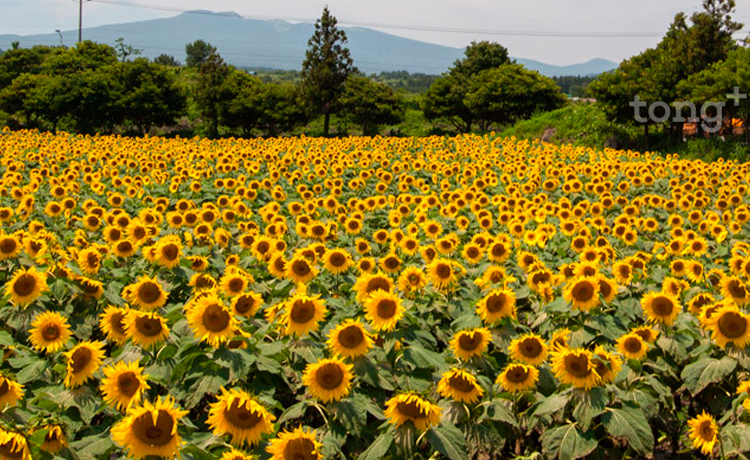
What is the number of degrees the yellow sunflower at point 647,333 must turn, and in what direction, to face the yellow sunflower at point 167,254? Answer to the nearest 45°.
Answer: approximately 90° to its right

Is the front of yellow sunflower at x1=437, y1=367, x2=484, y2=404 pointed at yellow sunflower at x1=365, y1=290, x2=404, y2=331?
no

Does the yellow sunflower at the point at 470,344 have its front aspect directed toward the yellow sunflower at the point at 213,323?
no

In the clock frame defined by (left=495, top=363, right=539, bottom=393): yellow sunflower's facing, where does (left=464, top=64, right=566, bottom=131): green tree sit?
The green tree is roughly at 6 o'clock from the yellow sunflower.

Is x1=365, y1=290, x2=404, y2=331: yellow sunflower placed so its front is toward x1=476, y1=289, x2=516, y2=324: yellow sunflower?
no

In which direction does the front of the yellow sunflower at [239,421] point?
toward the camera

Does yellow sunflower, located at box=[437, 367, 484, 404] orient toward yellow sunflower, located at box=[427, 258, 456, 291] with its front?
no

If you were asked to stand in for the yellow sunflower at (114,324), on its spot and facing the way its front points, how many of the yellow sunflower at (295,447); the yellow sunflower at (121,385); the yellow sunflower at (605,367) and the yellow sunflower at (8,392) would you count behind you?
0

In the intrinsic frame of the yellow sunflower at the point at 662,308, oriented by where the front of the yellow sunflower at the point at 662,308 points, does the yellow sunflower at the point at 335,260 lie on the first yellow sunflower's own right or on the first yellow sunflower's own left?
on the first yellow sunflower's own right

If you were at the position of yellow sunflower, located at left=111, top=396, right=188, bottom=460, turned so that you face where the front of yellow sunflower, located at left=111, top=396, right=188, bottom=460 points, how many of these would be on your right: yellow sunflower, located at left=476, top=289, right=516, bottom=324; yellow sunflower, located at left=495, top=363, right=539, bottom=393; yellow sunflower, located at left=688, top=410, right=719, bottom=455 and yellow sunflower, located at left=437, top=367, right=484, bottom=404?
0

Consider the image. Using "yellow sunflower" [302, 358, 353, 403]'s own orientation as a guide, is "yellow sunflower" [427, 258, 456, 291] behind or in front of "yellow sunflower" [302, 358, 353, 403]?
behind

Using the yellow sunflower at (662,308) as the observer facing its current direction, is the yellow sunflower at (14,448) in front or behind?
in front

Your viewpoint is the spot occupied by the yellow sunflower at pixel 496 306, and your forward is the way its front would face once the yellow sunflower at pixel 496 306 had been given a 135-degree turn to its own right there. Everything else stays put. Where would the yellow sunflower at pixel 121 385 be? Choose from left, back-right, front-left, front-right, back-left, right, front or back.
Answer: left

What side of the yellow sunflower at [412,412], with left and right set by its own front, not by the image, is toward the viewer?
front

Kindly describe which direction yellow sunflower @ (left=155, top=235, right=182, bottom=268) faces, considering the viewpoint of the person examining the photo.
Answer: facing the viewer

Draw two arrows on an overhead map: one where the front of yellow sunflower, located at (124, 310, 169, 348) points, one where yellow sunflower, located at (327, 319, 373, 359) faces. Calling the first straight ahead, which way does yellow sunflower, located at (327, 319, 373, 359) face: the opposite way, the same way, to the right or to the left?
the same way

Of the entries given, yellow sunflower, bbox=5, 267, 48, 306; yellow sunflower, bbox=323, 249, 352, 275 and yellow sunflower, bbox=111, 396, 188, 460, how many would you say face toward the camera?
3

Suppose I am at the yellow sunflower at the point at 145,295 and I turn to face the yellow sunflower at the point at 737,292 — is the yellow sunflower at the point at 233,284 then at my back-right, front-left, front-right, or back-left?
front-left

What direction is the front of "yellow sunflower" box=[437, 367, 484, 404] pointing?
toward the camera
